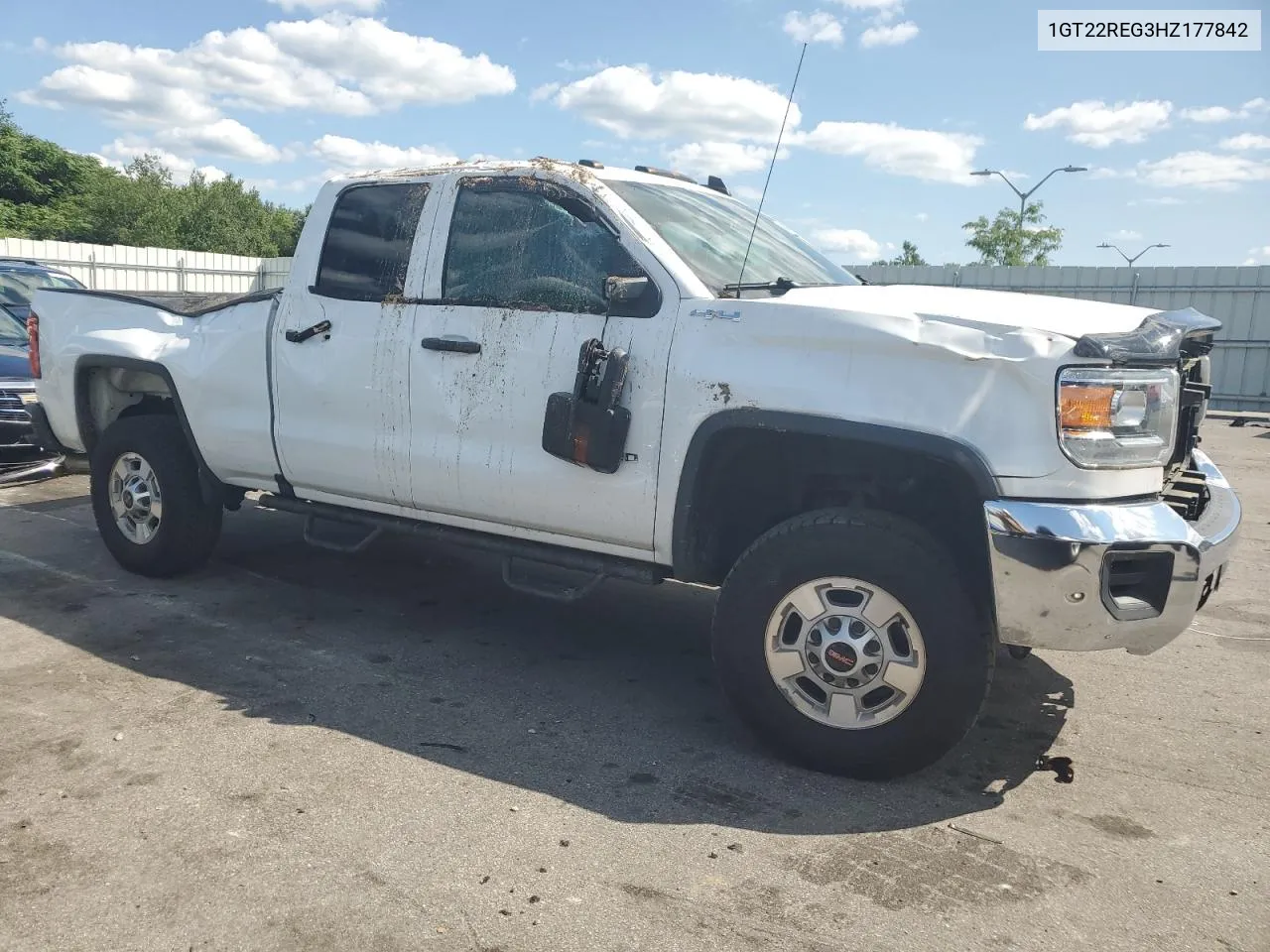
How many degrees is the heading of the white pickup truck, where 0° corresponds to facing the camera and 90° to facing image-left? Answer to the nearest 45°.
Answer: approximately 315°

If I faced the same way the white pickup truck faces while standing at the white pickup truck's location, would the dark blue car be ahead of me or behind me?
behind
